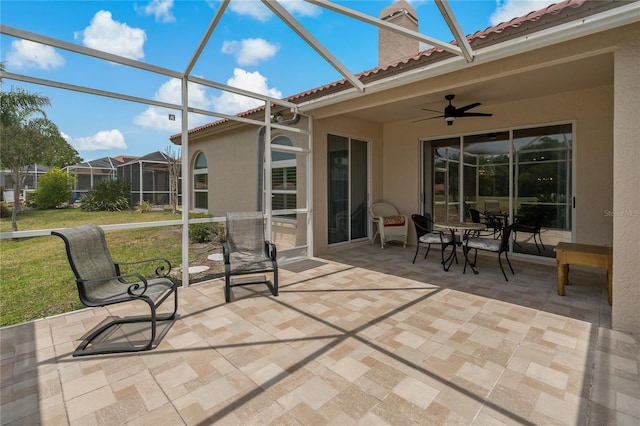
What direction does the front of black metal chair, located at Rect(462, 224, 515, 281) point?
to the viewer's left

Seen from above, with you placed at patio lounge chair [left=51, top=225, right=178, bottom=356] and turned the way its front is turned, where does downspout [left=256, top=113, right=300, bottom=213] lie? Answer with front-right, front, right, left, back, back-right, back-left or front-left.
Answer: left

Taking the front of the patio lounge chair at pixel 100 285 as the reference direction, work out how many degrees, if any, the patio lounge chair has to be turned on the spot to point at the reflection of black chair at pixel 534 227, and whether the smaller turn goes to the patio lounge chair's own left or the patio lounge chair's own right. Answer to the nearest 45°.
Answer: approximately 45° to the patio lounge chair's own left

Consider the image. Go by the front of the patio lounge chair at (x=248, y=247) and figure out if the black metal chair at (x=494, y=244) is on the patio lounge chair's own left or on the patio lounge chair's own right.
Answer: on the patio lounge chair's own left

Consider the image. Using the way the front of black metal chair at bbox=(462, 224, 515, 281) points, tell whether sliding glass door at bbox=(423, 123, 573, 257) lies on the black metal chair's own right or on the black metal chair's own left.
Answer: on the black metal chair's own right

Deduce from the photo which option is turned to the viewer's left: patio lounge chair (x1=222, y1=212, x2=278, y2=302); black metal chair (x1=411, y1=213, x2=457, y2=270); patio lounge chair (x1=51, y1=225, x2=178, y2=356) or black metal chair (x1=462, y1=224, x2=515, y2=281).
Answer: black metal chair (x1=462, y1=224, x2=515, y2=281)

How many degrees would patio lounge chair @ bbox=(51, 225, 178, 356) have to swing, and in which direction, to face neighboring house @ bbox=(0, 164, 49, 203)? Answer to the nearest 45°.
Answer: approximately 180°

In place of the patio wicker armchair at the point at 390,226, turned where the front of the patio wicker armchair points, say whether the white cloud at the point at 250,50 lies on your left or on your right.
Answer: on your right

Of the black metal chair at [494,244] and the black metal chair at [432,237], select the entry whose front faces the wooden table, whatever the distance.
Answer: the black metal chair at [432,237]

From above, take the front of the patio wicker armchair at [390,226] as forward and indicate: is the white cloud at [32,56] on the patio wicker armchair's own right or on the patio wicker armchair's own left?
on the patio wicker armchair's own right

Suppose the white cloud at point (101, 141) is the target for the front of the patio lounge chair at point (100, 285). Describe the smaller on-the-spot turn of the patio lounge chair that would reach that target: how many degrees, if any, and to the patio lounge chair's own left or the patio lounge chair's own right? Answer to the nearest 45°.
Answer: approximately 135° to the patio lounge chair's own left

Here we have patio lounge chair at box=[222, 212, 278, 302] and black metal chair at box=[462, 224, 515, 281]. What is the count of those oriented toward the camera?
1

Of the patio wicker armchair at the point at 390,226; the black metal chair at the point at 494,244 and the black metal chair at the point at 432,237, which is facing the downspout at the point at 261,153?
the black metal chair at the point at 494,244

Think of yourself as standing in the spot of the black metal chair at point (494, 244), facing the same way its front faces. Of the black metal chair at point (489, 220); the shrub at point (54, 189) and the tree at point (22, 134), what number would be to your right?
1
